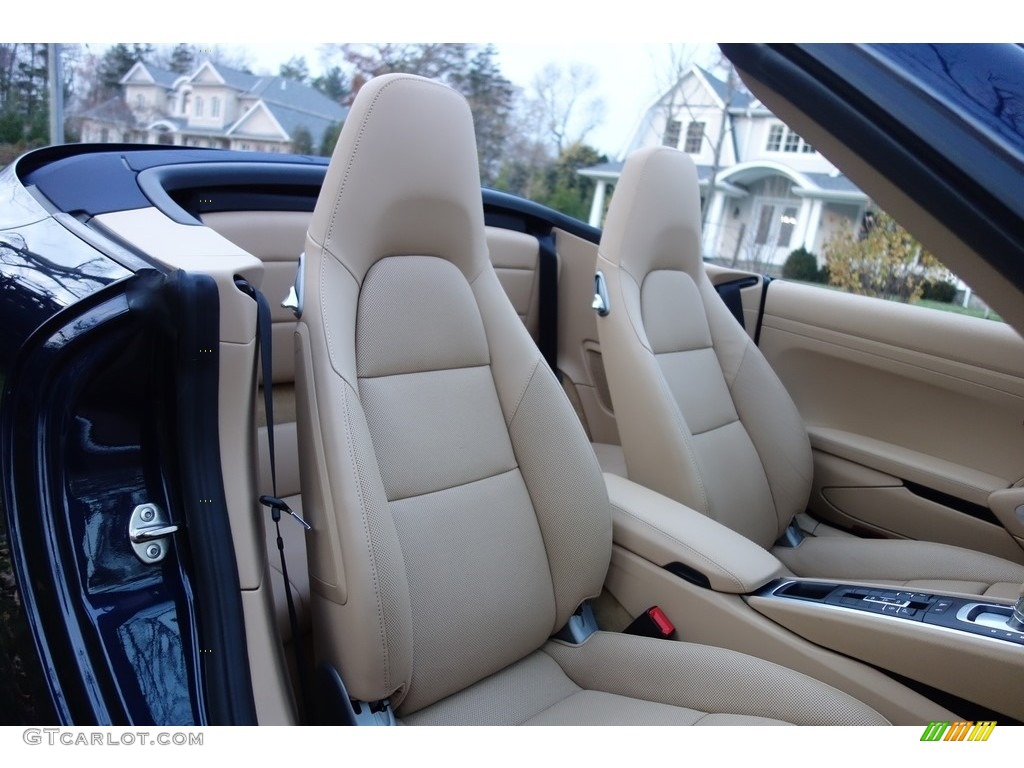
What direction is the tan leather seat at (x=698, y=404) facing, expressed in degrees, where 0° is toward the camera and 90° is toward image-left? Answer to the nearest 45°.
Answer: approximately 315°

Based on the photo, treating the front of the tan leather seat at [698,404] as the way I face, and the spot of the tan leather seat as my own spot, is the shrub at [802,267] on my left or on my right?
on my left

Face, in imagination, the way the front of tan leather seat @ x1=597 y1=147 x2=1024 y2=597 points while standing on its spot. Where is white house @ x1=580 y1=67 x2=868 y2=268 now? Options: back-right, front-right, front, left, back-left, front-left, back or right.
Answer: back-left

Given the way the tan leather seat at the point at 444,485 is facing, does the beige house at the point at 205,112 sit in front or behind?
behind

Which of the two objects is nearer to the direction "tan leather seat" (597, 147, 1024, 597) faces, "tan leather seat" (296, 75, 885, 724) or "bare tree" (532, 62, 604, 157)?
the tan leather seat

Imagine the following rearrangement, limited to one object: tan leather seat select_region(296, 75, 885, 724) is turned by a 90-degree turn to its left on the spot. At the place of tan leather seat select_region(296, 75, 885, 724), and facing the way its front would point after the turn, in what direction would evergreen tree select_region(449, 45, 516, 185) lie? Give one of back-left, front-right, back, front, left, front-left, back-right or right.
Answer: front-left
